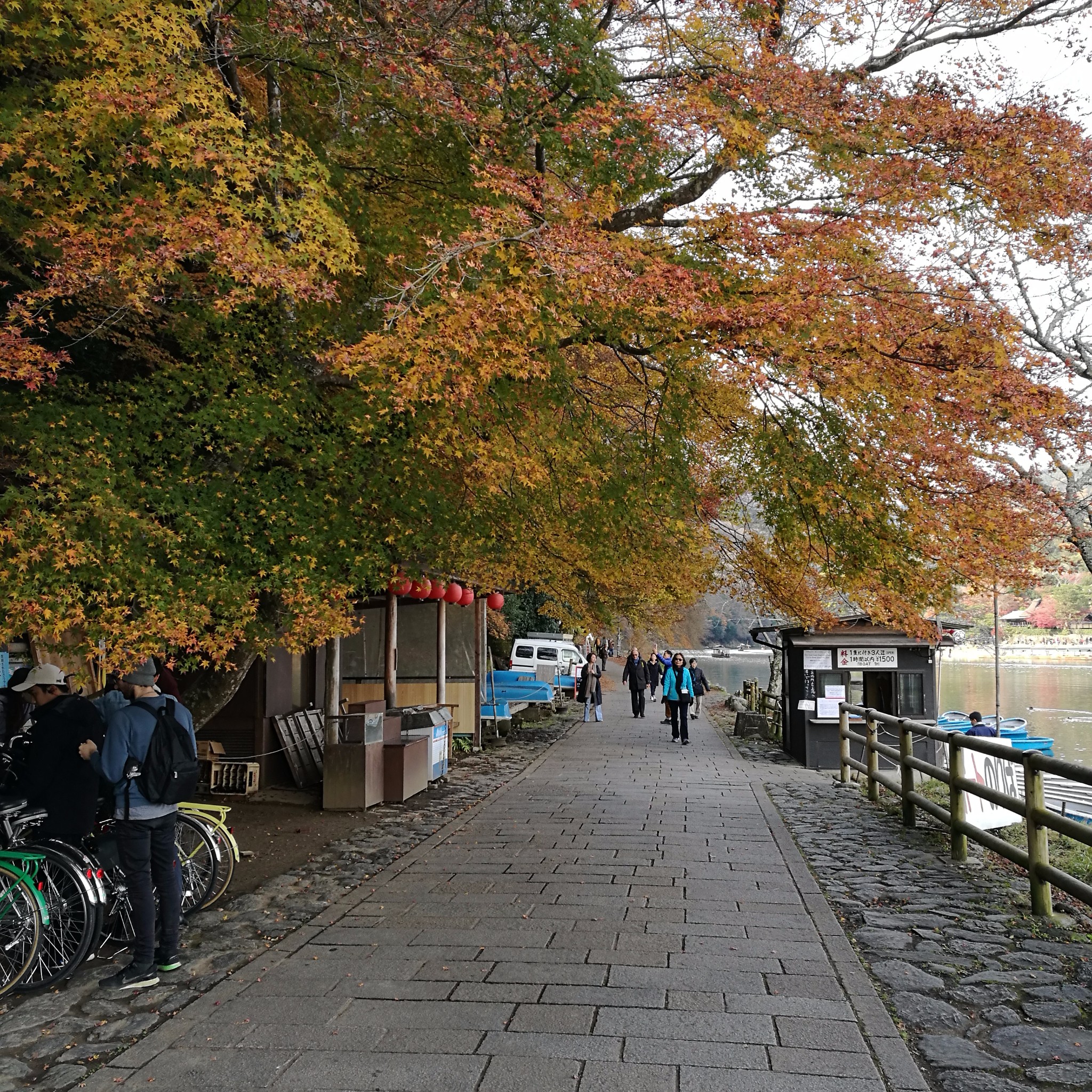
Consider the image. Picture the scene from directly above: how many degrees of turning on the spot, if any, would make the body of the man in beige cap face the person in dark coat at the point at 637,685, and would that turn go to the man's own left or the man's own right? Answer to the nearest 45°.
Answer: approximately 135° to the man's own right

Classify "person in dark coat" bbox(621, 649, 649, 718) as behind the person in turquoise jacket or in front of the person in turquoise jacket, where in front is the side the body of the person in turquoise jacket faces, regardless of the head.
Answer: behind

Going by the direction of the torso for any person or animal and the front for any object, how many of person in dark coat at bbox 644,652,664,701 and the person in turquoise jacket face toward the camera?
2

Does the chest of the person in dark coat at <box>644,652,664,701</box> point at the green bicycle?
yes

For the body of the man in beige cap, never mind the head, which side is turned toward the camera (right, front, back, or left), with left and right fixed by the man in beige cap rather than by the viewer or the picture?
left

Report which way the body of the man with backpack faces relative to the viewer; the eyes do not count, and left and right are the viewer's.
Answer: facing away from the viewer and to the left of the viewer

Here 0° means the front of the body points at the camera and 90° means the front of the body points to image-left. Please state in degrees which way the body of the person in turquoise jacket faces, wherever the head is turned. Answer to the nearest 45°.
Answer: approximately 0°

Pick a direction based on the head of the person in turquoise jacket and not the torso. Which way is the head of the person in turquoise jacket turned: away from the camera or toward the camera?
toward the camera

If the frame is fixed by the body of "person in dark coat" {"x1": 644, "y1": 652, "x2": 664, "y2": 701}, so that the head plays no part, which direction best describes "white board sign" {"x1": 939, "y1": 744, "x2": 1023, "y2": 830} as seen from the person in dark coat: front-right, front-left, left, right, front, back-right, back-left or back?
front

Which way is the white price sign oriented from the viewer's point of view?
toward the camera

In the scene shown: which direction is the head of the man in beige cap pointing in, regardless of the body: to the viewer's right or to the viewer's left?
to the viewer's left

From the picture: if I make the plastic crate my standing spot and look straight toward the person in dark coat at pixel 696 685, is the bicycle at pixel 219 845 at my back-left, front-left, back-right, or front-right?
back-right

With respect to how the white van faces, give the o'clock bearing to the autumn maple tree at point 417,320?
The autumn maple tree is roughly at 3 o'clock from the white van.

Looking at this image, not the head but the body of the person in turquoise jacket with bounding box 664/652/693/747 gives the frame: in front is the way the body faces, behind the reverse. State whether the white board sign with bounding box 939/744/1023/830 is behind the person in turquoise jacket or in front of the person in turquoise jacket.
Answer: in front

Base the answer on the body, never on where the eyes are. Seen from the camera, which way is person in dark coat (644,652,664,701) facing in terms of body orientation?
toward the camera
